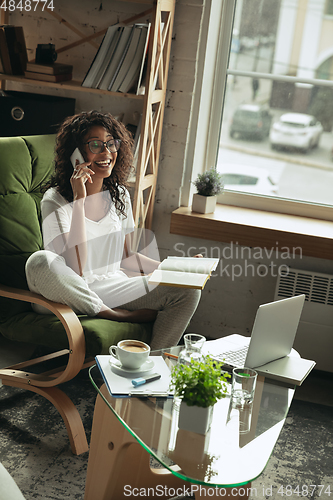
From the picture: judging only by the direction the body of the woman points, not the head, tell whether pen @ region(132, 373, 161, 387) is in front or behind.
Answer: in front

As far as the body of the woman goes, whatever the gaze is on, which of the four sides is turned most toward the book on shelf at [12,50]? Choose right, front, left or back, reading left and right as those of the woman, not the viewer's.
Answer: back

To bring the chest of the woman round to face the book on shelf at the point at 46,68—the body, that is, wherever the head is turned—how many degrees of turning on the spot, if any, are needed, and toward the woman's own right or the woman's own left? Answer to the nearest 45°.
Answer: approximately 180°

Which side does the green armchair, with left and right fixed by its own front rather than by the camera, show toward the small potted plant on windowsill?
left

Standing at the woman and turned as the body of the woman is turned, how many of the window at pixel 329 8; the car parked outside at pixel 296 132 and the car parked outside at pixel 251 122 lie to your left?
3

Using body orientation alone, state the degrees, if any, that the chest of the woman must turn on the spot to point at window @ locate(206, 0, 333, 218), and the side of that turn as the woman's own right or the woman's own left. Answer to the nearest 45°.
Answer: approximately 90° to the woman's own left

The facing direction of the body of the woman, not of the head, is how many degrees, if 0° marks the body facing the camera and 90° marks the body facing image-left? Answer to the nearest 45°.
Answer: approximately 315°

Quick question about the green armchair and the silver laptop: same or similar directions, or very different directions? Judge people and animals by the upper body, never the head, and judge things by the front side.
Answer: very different directions
